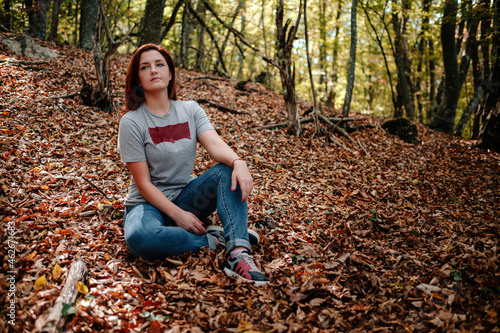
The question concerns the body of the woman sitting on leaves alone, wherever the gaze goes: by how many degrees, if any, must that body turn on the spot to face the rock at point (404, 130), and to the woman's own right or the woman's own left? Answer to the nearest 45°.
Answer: approximately 90° to the woman's own left

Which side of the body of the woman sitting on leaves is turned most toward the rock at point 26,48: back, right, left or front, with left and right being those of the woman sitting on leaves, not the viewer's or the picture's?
back

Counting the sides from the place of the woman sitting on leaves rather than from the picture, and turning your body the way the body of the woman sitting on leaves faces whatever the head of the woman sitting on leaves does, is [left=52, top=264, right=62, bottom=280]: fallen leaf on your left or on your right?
on your right

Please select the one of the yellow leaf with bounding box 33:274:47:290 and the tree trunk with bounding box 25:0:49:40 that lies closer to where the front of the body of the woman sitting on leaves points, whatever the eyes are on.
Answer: the yellow leaf

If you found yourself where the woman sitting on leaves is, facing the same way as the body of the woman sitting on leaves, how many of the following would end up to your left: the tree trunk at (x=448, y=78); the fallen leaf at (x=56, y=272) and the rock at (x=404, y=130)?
2

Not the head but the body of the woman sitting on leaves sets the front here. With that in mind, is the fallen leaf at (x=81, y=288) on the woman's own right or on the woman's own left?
on the woman's own right

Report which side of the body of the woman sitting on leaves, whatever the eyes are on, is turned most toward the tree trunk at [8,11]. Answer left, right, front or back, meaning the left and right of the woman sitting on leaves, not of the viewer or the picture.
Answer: back

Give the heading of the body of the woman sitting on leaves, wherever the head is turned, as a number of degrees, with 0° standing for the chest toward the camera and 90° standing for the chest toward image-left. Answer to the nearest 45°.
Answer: approximately 315°

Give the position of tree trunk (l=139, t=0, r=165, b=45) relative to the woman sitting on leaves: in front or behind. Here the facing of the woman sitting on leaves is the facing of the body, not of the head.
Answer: behind

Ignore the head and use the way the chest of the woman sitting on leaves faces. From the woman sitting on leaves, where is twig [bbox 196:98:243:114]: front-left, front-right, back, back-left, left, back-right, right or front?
back-left

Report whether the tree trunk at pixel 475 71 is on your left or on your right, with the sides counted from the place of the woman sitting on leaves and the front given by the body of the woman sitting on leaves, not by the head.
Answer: on your left

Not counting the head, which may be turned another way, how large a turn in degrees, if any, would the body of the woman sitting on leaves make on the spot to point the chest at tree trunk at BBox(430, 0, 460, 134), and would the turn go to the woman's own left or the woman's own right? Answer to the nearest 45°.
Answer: approximately 90° to the woman's own left

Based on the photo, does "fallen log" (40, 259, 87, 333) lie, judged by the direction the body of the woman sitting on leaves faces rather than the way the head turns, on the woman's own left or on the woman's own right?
on the woman's own right
